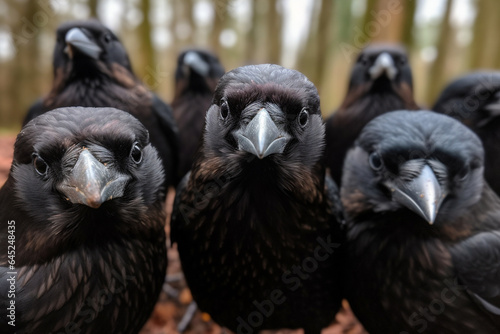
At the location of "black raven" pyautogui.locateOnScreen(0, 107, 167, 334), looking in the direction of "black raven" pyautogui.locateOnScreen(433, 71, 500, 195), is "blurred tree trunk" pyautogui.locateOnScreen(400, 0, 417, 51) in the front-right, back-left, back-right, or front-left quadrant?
front-left

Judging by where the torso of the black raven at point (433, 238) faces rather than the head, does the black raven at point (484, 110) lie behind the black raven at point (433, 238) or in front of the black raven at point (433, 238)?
behind

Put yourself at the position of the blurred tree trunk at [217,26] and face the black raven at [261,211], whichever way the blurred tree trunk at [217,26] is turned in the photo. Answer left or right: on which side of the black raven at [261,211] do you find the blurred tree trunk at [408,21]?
left

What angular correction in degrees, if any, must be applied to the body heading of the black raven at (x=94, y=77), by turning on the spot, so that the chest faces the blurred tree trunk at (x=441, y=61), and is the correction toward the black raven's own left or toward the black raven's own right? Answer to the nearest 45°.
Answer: approximately 180°

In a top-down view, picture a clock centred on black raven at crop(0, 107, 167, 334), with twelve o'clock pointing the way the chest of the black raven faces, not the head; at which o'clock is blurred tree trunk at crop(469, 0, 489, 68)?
The blurred tree trunk is roughly at 8 o'clock from the black raven.

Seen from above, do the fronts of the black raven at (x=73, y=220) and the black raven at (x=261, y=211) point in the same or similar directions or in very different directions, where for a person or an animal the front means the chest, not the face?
same or similar directions

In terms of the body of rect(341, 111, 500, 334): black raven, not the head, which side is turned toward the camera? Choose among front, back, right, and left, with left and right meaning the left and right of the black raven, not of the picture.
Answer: front

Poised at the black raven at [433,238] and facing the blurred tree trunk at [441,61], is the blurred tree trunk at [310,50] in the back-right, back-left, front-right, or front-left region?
front-left

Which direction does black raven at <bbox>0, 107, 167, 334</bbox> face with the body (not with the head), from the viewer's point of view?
toward the camera

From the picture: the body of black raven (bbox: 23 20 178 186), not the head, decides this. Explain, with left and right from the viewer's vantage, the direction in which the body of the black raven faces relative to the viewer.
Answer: facing the viewer and to the left of the viewer

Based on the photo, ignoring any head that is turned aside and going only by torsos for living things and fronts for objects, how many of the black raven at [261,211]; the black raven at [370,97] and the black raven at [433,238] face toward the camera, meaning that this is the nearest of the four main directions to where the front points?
3

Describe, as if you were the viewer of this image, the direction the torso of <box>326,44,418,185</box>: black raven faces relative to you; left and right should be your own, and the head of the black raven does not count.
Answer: facing the viewer

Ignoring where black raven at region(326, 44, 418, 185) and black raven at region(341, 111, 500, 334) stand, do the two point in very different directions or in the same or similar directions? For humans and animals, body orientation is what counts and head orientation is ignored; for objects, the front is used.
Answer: same or similar directions

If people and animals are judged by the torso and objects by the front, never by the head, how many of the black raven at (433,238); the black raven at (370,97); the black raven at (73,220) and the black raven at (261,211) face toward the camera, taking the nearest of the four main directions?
4

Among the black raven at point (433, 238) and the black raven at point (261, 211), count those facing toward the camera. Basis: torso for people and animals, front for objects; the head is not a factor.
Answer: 2

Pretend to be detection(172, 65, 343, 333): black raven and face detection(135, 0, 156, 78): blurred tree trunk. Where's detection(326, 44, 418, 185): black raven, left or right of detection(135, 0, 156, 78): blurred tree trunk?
right
